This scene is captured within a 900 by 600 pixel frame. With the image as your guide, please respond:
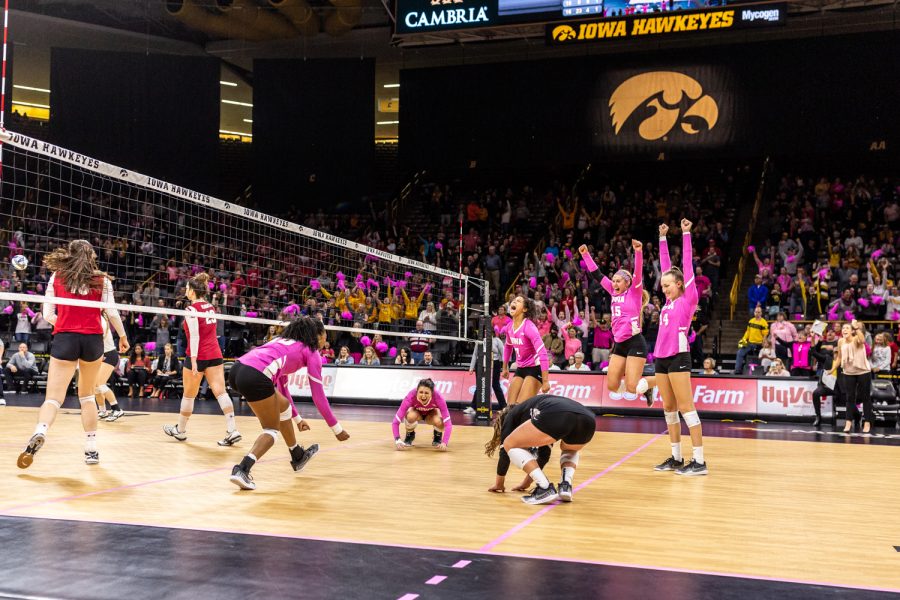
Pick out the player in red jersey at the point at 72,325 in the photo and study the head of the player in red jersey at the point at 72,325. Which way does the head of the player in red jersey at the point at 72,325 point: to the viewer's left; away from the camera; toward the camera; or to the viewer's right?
away from the camera

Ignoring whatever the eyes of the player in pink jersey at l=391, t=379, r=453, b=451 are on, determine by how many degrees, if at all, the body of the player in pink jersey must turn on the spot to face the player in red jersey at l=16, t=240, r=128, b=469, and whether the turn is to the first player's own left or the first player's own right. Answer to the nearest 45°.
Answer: approximately 45° to the first player's own right

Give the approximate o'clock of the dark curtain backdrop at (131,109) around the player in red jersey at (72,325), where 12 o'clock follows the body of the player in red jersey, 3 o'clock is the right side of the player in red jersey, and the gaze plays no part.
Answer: The dark curtain backdrop is roughly at 12 o'clock from the player in red jersey.

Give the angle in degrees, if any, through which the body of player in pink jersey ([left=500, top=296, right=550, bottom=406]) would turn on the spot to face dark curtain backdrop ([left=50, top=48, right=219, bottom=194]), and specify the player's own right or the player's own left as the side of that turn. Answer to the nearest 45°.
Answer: approximately 90° to the player's own right

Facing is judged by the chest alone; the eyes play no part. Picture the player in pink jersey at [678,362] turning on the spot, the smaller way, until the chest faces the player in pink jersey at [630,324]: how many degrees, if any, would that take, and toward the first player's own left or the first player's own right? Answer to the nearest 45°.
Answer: approximately 135° to the first player's own right

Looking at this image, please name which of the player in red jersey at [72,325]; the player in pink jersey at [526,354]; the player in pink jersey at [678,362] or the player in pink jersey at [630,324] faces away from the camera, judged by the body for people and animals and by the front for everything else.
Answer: the player in red jersey

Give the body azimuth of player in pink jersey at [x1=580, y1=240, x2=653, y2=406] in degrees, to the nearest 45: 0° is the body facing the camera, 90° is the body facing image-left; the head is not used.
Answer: approximately 45°

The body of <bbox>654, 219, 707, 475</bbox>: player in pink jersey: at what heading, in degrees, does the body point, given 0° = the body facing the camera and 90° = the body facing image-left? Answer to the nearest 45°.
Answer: approximately 45°

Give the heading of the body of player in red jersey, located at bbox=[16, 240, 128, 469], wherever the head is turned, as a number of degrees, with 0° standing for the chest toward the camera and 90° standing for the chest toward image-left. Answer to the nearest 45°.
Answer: approximately 180°

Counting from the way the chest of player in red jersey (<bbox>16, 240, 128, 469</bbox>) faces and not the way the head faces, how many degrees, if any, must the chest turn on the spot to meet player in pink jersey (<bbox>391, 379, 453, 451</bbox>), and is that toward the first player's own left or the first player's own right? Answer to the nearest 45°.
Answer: approximately 90° to the first player's own right

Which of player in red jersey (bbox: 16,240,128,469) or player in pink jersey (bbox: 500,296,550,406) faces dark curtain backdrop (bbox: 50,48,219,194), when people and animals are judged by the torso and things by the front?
the player in red jersey
